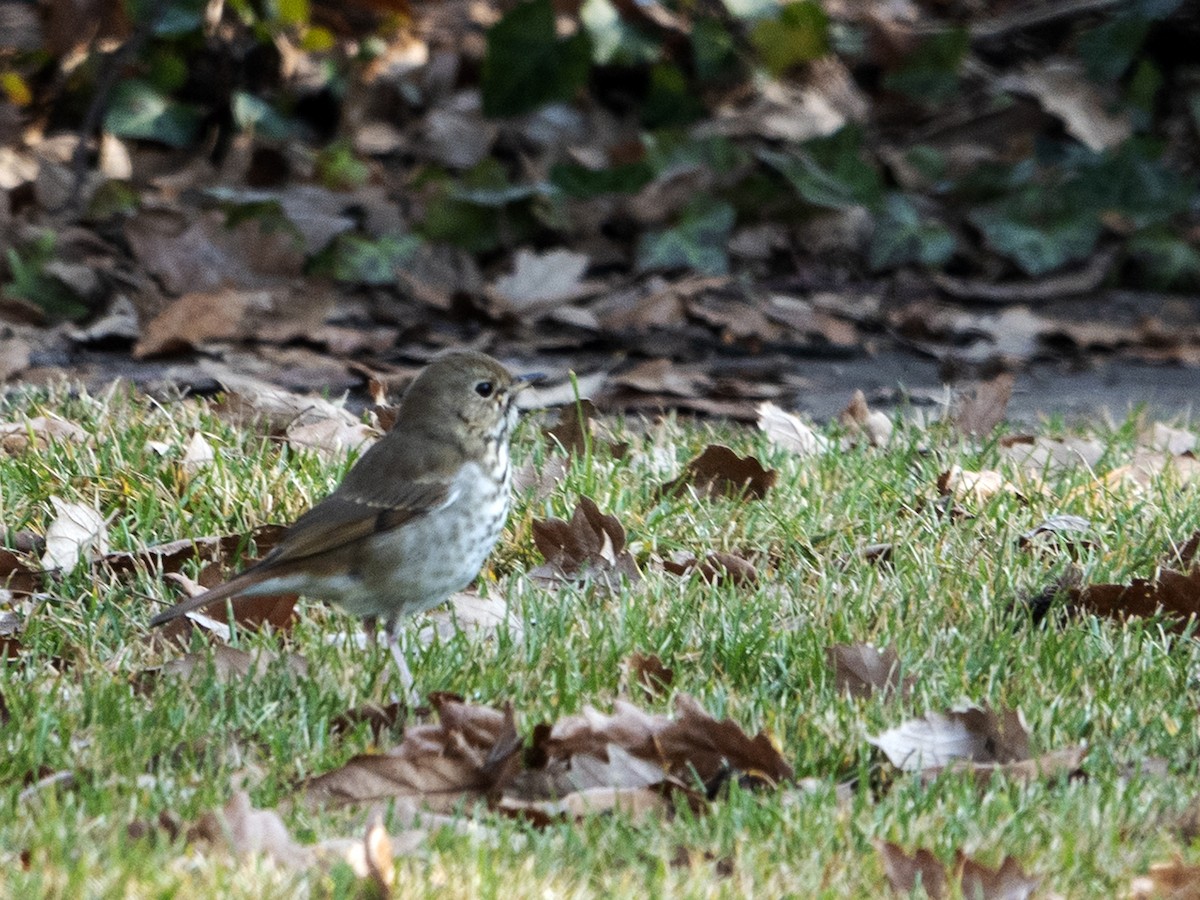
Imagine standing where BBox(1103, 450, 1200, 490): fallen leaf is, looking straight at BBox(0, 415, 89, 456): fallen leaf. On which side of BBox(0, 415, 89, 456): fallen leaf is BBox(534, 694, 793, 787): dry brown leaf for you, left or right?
left

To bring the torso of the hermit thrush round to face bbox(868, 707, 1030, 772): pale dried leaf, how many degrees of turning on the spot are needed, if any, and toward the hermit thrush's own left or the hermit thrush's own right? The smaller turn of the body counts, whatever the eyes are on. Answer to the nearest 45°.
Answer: approximately 45° to the hermit thrush's own right

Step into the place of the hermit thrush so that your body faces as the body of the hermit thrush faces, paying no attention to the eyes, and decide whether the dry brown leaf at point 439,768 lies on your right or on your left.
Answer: on your right

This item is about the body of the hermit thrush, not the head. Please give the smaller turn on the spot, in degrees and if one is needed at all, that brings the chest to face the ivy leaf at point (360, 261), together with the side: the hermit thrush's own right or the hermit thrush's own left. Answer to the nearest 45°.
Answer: approximately 90° to the hermit thrush's own left

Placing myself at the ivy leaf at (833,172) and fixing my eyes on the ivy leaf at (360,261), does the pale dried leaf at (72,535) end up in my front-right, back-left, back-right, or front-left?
front-left

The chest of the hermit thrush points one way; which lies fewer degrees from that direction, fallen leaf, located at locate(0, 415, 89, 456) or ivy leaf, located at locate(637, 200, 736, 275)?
the ivy leaf

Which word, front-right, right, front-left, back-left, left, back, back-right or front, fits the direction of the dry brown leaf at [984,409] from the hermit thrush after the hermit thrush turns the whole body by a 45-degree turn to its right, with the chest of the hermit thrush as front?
left

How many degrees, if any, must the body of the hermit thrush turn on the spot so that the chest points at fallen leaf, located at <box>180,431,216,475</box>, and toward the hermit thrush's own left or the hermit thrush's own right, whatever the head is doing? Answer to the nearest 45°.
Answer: approximately 135° to the hermit thrush's own left

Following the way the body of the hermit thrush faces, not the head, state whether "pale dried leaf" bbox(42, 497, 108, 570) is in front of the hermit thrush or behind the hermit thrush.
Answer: behind

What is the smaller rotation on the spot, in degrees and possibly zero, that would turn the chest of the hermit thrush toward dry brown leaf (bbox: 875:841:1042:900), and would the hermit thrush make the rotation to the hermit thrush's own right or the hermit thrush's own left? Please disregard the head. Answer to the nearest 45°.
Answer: approximately 45° to the hermit thrush's own right

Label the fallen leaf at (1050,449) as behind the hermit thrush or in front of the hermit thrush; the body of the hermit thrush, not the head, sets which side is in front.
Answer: in front

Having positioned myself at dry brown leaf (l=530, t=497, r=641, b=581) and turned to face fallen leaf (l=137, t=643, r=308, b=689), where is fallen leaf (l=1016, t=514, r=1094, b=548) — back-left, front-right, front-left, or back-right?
back-left

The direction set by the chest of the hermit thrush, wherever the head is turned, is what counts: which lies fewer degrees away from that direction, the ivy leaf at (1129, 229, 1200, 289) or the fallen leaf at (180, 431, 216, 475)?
the ivy leaf

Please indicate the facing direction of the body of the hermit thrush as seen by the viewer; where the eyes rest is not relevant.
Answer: to the viewer's right
